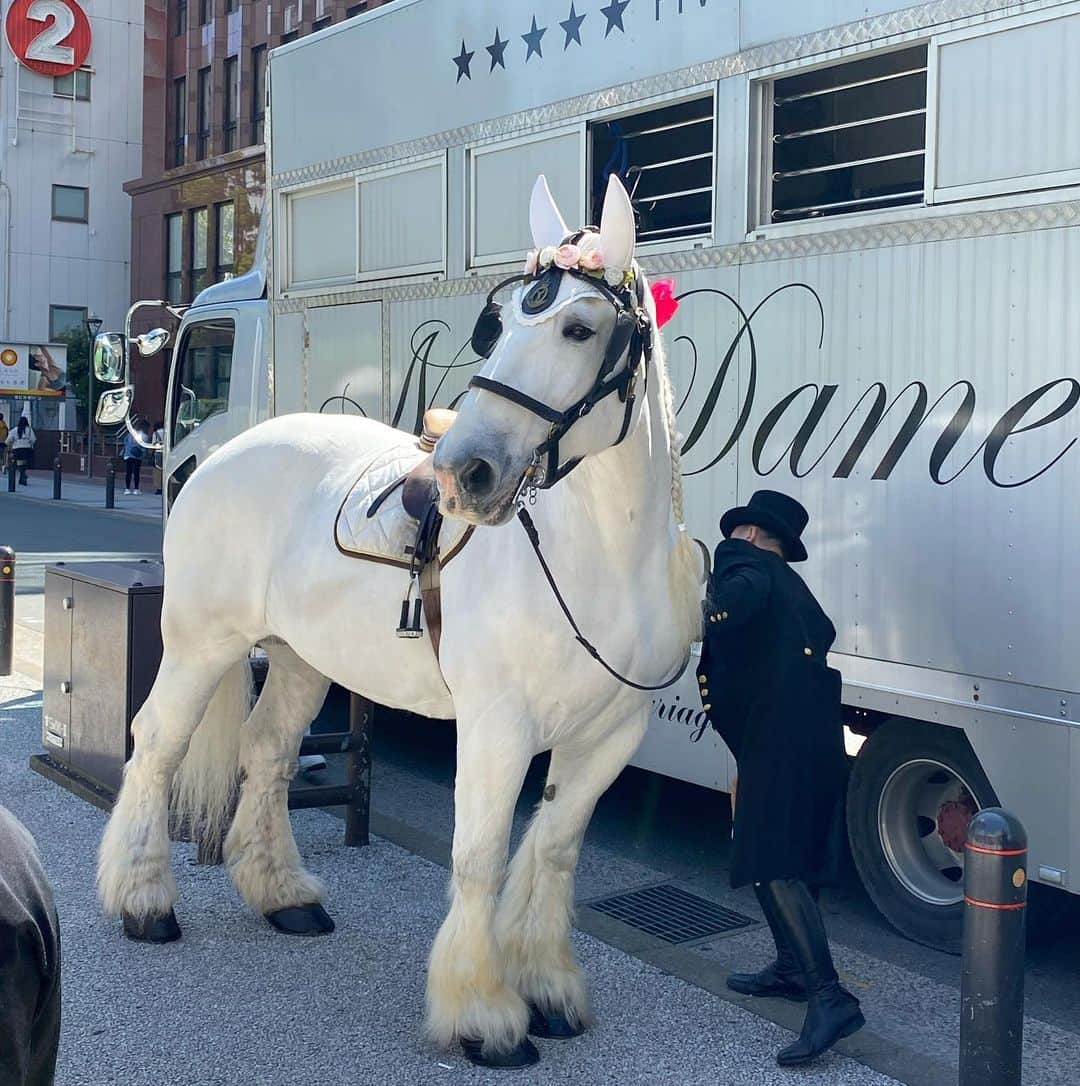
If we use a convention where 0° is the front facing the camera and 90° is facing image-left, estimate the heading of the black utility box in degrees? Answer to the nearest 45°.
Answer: approximately 45°

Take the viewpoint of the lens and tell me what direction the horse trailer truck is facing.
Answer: facing away from the viewer and to the left of the viewer

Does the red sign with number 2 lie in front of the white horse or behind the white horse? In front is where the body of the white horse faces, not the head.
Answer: behind

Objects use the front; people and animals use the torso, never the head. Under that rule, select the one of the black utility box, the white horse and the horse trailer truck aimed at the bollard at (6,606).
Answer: the horse trailer truck

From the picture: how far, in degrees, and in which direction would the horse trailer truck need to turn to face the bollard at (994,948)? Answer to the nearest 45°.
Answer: approximately 135° to its left

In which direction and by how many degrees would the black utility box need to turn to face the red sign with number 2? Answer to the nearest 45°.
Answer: approximately 135° to its right
